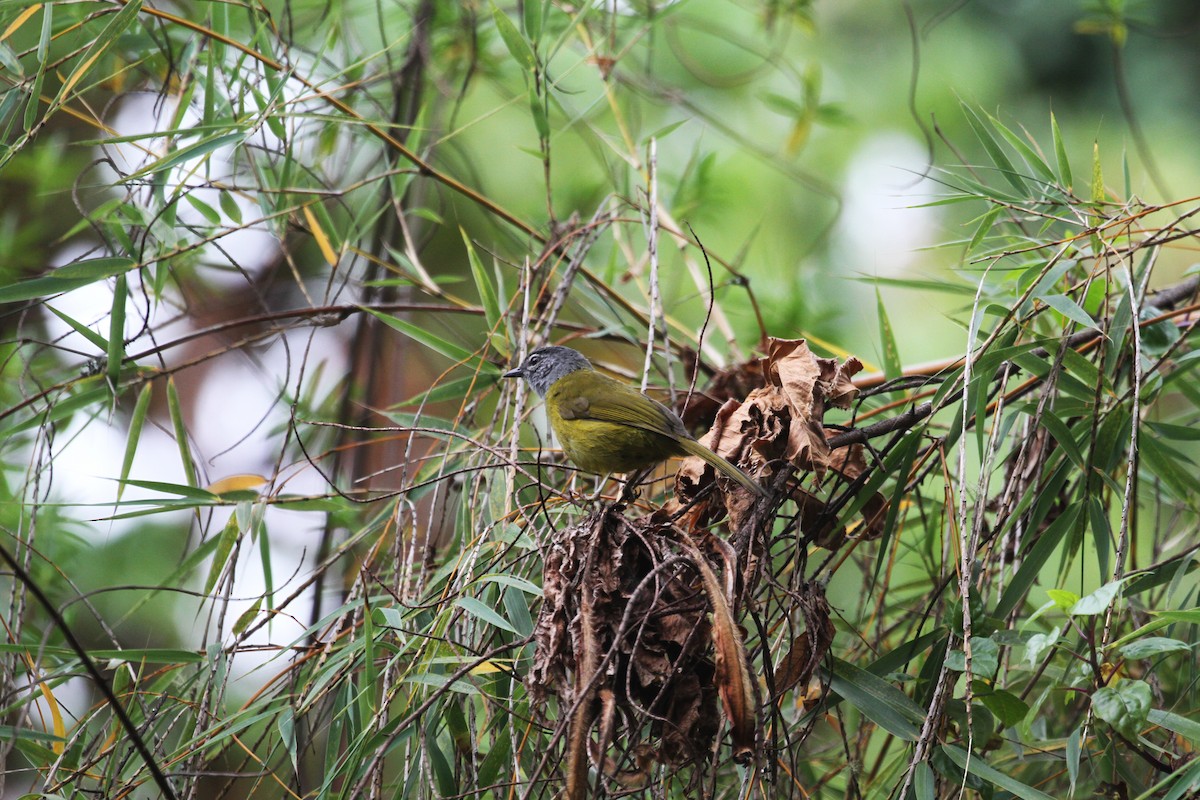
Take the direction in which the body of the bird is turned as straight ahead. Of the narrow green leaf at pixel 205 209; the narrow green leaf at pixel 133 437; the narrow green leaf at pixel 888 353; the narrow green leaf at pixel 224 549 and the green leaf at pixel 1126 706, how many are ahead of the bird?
3

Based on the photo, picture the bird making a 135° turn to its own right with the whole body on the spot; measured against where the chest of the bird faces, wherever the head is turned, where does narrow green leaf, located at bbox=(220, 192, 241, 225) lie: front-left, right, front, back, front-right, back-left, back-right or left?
back-left

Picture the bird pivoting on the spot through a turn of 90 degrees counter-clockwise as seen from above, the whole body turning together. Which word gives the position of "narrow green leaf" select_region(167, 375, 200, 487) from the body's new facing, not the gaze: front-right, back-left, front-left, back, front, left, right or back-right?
right

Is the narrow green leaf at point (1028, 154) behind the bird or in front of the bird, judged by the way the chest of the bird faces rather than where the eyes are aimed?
behind

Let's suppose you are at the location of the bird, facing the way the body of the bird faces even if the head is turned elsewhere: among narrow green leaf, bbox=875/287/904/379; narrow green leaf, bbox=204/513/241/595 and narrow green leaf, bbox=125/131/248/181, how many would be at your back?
1

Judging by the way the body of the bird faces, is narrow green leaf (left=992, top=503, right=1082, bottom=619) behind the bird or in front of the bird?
behind

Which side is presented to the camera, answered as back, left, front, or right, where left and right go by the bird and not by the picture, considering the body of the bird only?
left

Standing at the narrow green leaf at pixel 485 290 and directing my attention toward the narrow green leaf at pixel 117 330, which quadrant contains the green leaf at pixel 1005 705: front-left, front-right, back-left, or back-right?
back-left

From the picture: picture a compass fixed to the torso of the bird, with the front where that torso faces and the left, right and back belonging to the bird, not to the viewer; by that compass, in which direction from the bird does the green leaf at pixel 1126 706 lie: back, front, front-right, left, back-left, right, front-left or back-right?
back-left

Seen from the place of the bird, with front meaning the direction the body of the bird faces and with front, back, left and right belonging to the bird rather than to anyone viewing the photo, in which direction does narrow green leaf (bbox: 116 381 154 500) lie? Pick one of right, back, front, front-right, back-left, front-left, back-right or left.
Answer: front

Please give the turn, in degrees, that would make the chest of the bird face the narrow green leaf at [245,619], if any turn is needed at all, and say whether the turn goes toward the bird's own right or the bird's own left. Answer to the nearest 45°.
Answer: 0° — it already faces it

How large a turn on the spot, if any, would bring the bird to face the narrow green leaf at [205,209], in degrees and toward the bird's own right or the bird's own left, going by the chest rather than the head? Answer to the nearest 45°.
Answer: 0° — it already faces it

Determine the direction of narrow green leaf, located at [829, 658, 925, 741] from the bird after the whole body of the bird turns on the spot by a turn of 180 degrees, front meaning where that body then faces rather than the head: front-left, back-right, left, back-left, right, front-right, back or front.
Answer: front-right
